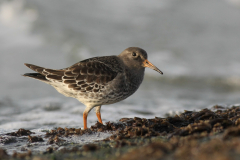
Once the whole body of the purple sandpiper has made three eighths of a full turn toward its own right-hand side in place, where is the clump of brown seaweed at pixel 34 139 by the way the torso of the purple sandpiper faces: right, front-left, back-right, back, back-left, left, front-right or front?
front

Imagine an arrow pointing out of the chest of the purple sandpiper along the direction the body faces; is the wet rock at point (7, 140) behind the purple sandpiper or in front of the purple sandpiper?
behind

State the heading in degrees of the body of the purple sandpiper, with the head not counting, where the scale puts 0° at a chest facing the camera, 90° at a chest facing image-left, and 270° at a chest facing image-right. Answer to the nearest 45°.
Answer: approximately 270°
